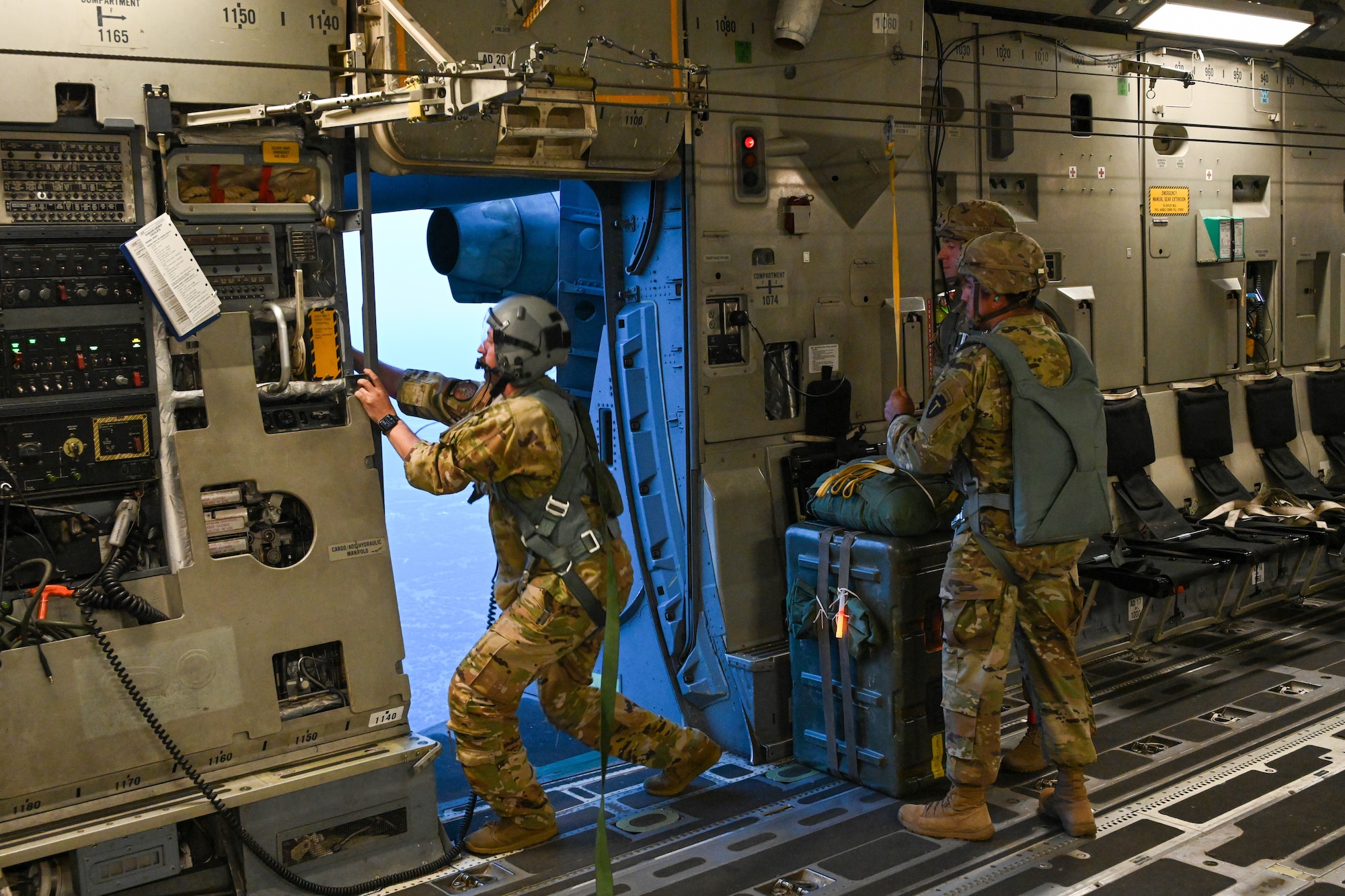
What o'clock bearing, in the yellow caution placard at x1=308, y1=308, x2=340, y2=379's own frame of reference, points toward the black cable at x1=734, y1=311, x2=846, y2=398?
The black cable is roughly at 8 o'clock from the yellow caution placard.

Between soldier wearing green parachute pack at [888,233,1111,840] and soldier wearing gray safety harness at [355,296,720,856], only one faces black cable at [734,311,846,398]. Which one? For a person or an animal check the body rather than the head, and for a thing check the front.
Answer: soldier wearing green parachute pack at [888,233,1111,840]

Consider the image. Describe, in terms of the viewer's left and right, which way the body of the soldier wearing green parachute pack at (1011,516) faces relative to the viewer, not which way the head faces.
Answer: facing away from the viewer and to the left of the viewer

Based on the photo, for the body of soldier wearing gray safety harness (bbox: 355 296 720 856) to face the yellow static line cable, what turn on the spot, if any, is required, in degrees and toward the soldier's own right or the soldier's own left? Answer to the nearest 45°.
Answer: approximately 135° to the soldier's own right

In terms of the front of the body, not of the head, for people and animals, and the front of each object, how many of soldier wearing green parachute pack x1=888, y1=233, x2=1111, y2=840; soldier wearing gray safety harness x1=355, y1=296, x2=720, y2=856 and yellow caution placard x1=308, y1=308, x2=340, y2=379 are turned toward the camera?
1

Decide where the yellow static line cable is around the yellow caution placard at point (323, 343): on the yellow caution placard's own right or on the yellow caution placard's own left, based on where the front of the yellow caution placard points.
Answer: on the yellow caution placard's own left

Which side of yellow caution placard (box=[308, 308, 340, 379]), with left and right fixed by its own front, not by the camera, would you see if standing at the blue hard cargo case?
left

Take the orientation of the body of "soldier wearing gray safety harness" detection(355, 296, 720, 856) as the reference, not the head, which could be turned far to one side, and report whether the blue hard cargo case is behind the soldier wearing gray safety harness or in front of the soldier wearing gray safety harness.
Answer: behind

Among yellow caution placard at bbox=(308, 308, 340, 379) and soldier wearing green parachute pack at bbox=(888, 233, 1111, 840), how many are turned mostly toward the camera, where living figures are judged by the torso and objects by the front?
1

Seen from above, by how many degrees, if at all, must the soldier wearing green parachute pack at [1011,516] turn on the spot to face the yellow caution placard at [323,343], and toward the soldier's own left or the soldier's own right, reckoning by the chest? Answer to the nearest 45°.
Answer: approximately 45° to the soldier's own left

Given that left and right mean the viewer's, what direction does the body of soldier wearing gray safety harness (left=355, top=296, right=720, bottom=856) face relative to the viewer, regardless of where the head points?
facing to the left of the viewer

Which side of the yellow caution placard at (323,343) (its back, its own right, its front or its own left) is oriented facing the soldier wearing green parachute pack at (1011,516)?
left

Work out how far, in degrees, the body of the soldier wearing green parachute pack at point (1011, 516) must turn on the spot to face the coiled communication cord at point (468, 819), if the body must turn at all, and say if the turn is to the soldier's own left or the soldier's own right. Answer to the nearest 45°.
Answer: approximately 45° to the soldier's own left
